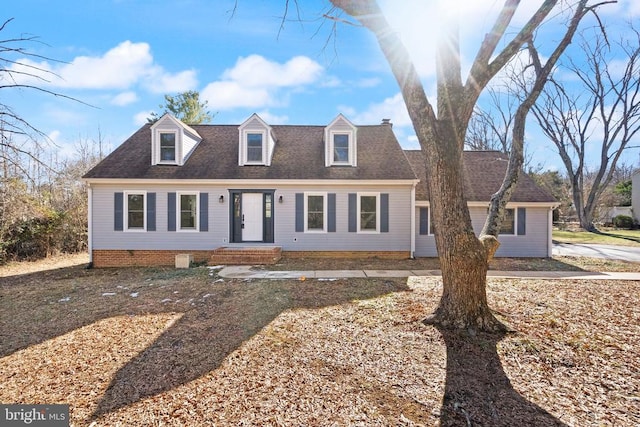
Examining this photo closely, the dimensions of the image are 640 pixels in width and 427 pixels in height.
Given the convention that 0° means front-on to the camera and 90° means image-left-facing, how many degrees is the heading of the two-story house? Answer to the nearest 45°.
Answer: approximately 0°

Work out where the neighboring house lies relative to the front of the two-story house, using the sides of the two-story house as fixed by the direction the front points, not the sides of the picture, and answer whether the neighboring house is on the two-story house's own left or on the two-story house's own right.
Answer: on the two-story house's own left

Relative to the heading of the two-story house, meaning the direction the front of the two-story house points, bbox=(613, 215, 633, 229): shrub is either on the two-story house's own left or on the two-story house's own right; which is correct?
on the two-story house's own left
